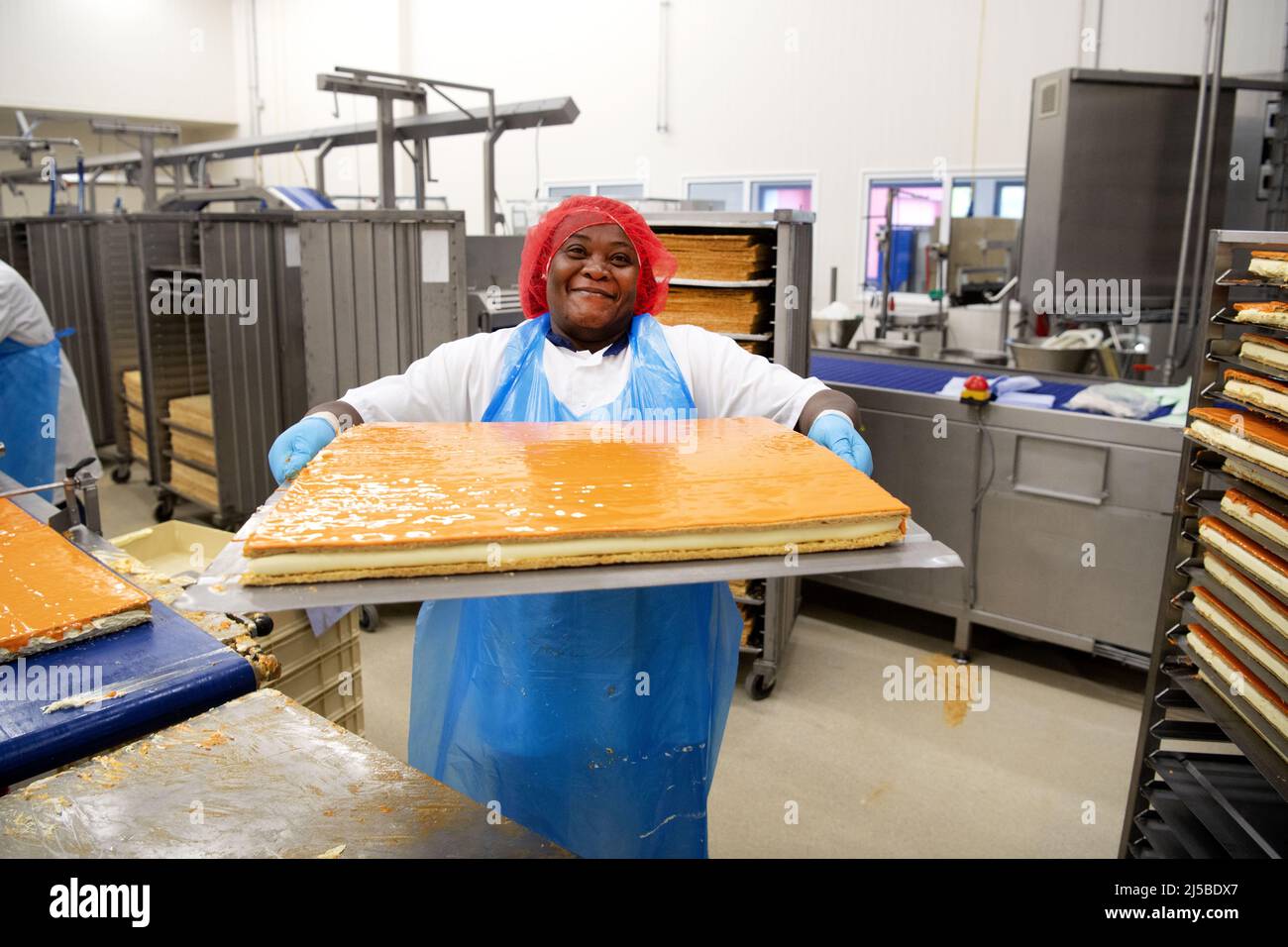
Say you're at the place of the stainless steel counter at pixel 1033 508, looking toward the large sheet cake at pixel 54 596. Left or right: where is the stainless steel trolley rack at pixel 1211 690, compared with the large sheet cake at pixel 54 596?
left

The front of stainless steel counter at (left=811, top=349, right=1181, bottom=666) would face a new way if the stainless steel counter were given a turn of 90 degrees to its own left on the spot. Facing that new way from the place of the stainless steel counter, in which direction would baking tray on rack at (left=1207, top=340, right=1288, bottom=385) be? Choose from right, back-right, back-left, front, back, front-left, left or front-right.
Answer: front-right

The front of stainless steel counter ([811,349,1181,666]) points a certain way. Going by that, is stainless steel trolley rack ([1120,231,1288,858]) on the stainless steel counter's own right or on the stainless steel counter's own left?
on the stainless steel counter's own left

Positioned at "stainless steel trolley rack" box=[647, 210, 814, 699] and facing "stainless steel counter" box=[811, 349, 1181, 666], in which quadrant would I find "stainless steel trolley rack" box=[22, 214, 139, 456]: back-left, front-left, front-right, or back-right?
back-left

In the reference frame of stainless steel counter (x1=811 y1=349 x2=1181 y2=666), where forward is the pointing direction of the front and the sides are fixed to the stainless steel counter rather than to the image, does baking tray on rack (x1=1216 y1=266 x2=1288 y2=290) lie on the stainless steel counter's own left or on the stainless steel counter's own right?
on the stainless steel counter's own left

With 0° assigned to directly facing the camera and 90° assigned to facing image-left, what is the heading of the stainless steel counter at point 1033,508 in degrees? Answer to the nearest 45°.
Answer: approximately 45°

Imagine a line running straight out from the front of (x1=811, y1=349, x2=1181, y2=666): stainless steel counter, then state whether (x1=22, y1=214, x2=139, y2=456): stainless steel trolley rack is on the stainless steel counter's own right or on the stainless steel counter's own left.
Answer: on the stainless steel counter's own right

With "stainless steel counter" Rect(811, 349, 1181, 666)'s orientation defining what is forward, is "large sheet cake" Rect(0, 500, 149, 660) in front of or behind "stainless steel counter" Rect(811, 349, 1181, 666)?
in front

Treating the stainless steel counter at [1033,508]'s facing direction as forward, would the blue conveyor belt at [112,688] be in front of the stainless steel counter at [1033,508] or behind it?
in front
